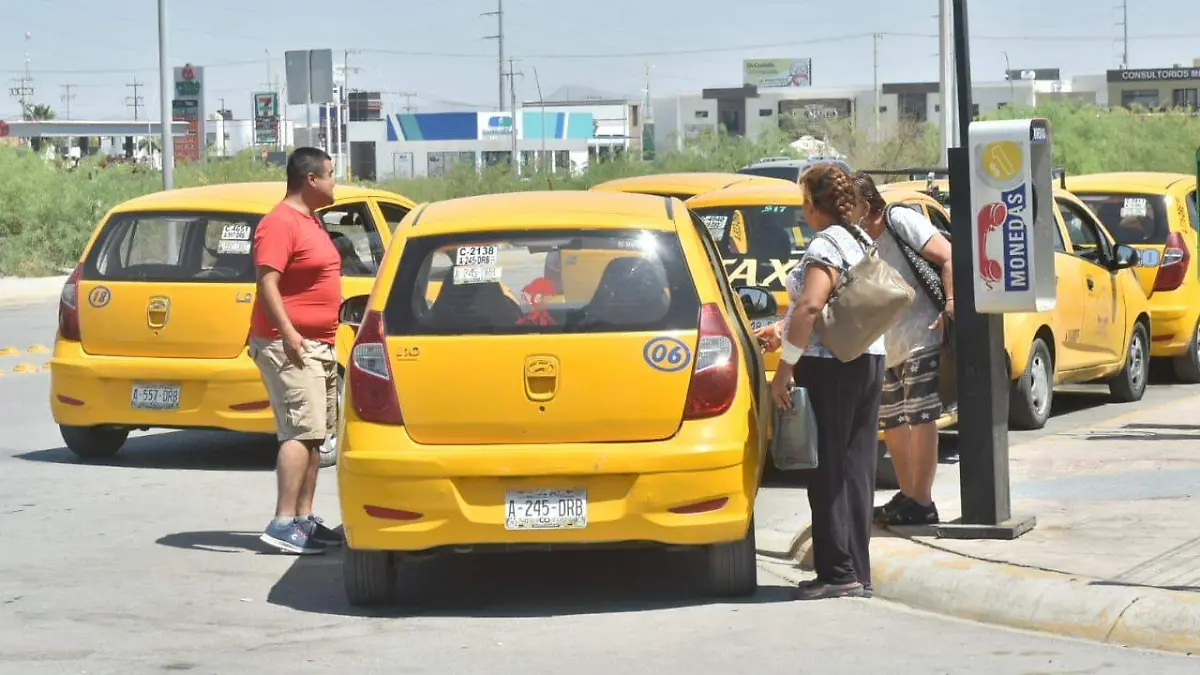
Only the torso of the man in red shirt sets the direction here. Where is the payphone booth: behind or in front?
in front

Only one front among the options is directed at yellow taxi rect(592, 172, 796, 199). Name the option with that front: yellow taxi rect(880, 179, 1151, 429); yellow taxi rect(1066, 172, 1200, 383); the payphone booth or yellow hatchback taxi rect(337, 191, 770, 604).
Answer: the yellow hatchback taxi

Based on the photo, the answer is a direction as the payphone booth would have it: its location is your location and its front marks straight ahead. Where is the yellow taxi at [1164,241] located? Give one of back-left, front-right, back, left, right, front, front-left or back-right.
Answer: left

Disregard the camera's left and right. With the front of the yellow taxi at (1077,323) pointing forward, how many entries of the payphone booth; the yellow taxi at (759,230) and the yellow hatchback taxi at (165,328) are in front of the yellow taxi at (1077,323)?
0

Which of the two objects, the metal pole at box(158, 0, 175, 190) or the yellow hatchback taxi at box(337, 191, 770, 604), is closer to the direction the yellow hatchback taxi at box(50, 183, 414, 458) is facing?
the metal pole

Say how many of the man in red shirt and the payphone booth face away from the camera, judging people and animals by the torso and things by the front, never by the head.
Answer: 0

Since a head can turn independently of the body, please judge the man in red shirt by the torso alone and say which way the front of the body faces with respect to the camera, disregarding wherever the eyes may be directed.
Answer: to the viewer's right

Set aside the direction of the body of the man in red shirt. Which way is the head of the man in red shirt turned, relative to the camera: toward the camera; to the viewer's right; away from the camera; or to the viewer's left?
to the viewer's right

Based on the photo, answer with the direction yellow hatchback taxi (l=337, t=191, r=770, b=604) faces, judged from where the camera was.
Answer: facing away from the viewer

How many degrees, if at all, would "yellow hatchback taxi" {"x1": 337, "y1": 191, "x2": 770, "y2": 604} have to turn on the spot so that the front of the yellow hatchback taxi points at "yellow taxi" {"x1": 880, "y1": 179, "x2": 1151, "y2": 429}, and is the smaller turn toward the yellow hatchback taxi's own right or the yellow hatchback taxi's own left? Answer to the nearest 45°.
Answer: approximately 45° to the yellow hatchback taxi's own right
